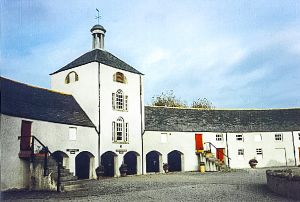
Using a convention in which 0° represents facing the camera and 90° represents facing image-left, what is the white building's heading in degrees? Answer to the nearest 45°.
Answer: approximately 315°

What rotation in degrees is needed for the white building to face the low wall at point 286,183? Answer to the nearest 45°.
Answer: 0° — it already faces it
